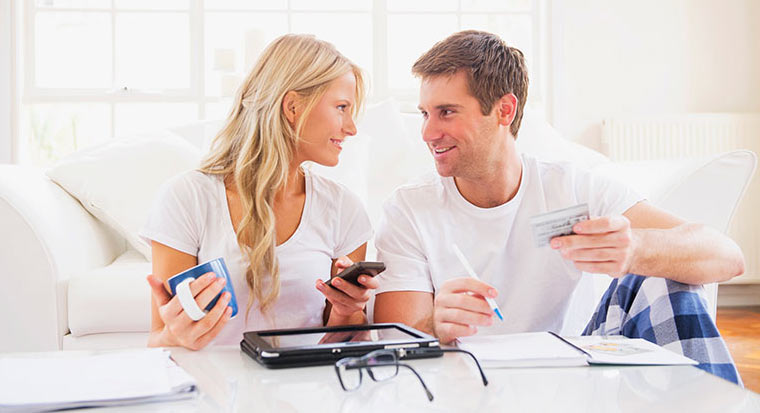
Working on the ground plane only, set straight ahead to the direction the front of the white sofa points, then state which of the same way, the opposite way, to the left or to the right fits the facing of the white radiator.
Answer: the same way

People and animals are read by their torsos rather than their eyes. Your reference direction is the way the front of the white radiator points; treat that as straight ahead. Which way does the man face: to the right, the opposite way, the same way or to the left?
the same way

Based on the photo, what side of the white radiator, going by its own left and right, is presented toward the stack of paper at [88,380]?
front

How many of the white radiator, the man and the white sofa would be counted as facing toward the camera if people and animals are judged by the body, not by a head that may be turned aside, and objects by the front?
3

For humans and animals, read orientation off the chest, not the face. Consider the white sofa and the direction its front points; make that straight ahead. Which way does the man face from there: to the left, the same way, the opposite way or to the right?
the same way

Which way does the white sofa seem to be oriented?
toward the camera

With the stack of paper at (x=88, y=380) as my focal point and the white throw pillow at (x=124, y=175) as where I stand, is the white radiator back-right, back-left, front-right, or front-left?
back-left

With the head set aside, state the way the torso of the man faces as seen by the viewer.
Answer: toward the camera

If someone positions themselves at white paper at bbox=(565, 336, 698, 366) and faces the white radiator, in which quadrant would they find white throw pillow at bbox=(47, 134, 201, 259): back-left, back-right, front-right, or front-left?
front-left

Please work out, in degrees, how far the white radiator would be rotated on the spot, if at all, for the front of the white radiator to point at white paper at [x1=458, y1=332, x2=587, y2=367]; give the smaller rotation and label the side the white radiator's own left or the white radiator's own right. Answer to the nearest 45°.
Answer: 0° — it already faces it

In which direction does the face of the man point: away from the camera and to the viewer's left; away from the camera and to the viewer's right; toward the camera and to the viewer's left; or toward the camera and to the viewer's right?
toward the camera and to the viewer's left

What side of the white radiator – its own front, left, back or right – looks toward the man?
front
